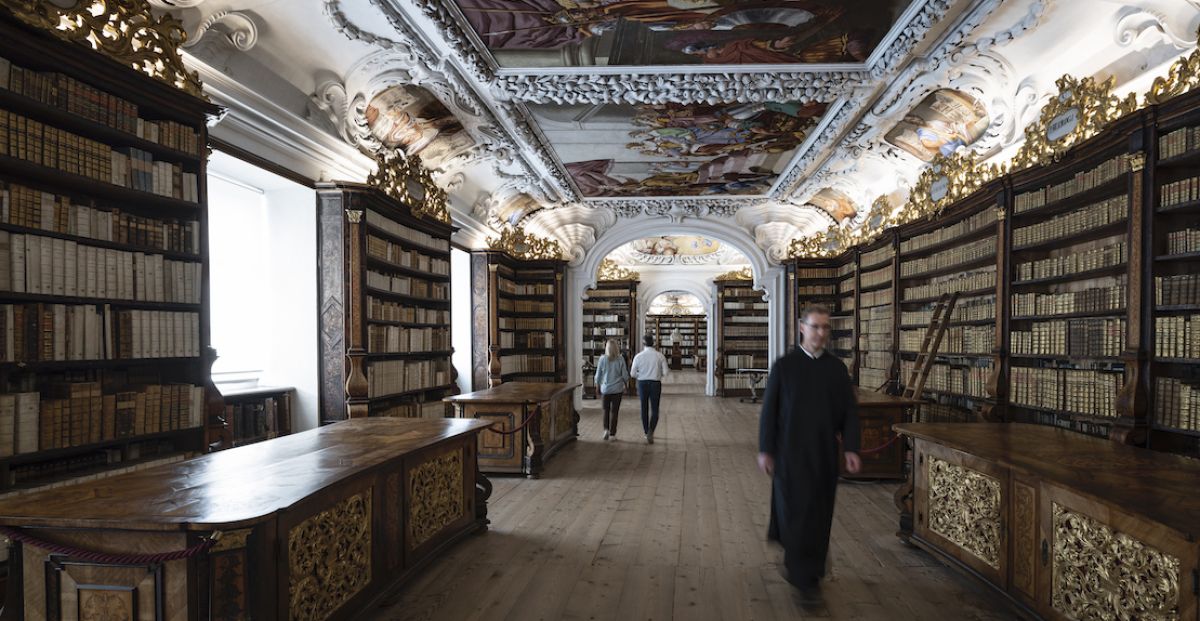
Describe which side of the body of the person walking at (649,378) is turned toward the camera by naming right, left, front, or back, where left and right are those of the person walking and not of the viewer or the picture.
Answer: back

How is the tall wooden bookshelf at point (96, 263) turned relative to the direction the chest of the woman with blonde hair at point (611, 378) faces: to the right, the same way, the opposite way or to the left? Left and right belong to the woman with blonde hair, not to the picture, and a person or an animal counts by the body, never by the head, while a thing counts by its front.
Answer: to the right

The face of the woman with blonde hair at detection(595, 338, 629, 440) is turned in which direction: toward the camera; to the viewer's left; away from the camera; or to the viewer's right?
away from the camera

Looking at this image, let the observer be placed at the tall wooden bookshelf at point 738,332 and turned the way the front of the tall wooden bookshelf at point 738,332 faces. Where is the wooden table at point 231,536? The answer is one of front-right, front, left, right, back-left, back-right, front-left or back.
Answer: front

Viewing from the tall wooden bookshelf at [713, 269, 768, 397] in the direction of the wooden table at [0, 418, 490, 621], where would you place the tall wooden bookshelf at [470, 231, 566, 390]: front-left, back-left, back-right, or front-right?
front-right

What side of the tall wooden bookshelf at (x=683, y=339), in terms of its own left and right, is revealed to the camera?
front

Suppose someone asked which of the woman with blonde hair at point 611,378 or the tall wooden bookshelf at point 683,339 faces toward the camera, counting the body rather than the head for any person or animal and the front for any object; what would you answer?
the tall wooden bookshelf

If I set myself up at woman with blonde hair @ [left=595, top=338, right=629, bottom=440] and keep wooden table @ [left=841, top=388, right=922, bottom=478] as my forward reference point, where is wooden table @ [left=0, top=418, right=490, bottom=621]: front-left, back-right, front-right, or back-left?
front-right

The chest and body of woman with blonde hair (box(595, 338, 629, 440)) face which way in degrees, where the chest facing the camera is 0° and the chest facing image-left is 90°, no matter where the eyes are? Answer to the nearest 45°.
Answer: approximately 180°

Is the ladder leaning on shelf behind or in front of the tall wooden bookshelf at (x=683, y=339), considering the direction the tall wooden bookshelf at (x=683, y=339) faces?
in front

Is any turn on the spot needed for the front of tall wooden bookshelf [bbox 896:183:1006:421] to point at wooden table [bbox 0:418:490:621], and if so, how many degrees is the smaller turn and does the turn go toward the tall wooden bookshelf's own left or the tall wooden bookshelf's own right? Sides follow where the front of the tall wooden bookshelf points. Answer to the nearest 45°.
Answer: approximately 45° to the tall wooden bookshelf's own left
